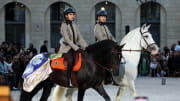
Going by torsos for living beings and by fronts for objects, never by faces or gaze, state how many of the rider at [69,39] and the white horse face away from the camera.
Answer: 0

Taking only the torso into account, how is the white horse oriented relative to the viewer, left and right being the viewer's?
facing to the right of the viewer

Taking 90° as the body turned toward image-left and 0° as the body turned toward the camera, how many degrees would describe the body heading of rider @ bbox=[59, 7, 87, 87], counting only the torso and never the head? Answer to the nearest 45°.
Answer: approximately 315°

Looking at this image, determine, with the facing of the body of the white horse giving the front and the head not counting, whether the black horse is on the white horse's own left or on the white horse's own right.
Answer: on the white horse's own right

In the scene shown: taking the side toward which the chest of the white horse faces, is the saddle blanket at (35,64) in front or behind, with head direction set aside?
behind

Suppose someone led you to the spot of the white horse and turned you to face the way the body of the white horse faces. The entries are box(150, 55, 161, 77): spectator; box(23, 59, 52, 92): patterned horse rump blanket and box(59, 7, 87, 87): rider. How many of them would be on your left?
1

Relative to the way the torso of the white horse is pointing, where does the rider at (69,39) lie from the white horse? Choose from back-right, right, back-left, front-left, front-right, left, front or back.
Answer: back-right

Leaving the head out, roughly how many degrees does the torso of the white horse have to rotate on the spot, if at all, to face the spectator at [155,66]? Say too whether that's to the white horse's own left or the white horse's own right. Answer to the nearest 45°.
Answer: approximately 90° to the white horse's own left

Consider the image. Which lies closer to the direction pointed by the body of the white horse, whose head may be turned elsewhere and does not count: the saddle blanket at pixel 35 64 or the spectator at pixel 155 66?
the spectator
